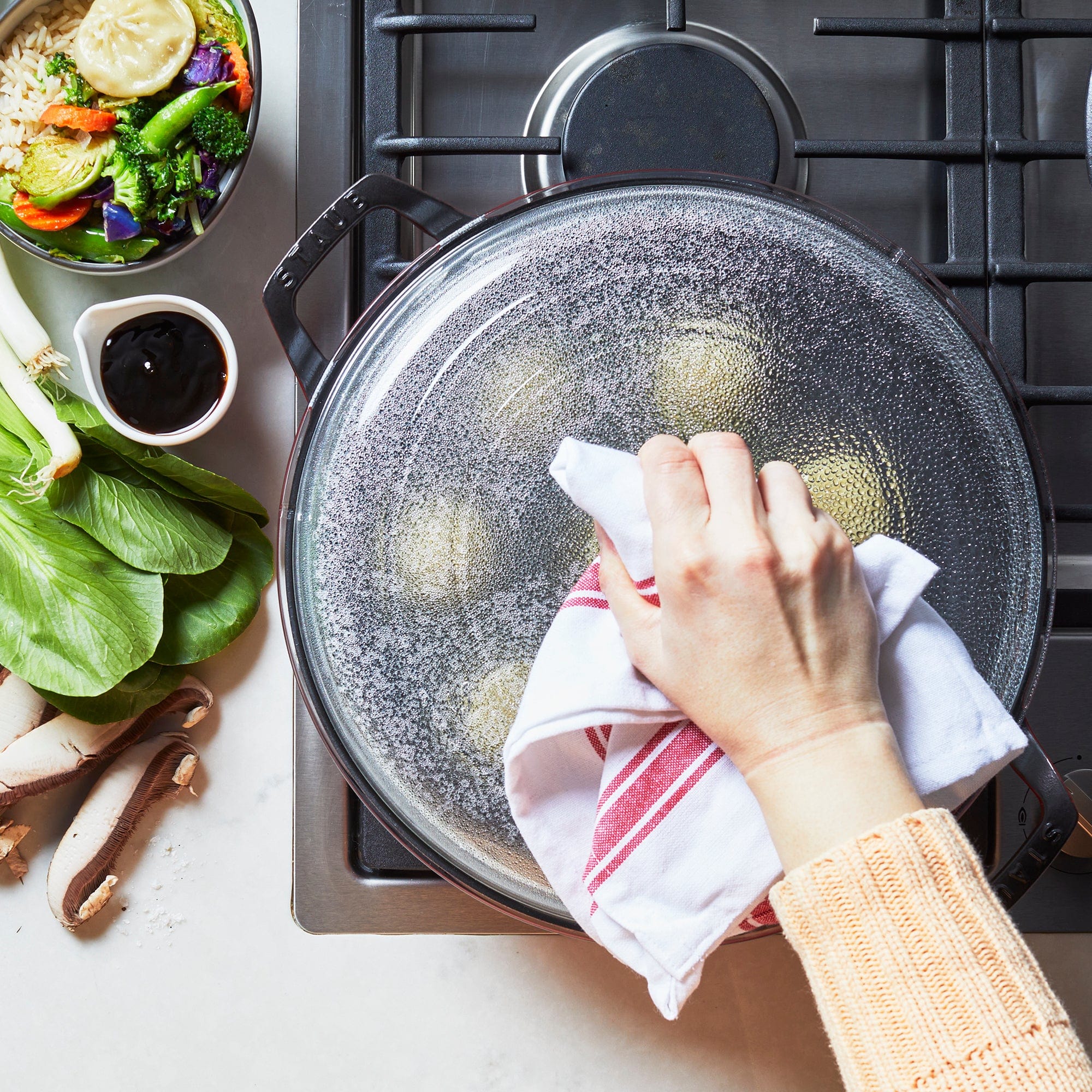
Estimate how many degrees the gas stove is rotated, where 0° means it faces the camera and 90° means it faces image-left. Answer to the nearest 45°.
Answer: approximately 0°
